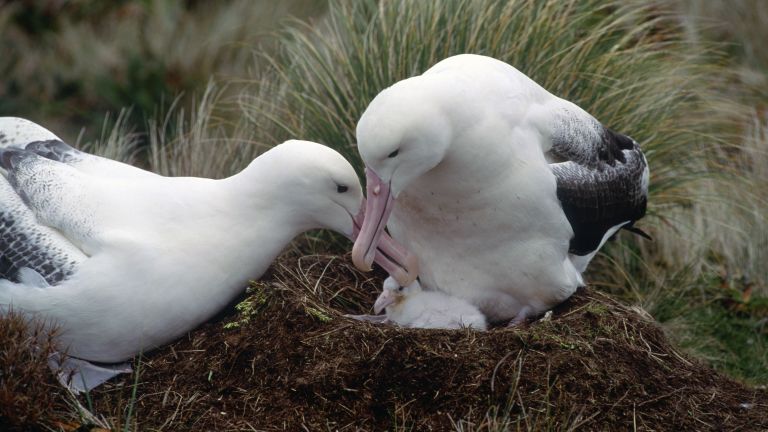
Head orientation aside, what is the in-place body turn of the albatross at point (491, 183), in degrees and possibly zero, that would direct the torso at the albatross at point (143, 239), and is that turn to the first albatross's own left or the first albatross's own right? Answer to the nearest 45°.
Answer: approximately 45° to the first albatross's own right

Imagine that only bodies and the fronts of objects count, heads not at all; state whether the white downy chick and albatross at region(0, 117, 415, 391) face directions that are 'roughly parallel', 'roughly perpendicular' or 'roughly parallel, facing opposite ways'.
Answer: roughly parallel, facing opposite ways

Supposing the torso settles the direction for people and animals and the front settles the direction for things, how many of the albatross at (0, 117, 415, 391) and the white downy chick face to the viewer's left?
1

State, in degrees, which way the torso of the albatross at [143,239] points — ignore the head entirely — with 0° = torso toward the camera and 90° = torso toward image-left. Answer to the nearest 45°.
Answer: approximately 270°

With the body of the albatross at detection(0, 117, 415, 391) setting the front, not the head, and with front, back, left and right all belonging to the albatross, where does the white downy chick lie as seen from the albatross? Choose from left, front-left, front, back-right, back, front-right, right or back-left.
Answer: front

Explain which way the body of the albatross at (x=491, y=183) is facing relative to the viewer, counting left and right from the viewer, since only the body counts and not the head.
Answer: facing the viewer and to the left of the viewer

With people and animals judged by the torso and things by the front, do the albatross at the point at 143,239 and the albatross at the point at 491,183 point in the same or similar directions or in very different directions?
very different directions

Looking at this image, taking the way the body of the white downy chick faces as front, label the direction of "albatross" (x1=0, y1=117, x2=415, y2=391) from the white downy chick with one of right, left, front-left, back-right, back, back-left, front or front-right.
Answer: front

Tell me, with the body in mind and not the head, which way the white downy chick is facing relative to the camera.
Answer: to the viewer's left

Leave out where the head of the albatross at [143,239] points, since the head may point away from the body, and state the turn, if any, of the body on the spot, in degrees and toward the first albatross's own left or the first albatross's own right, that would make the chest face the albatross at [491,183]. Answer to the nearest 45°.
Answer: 0° — it already faces it
